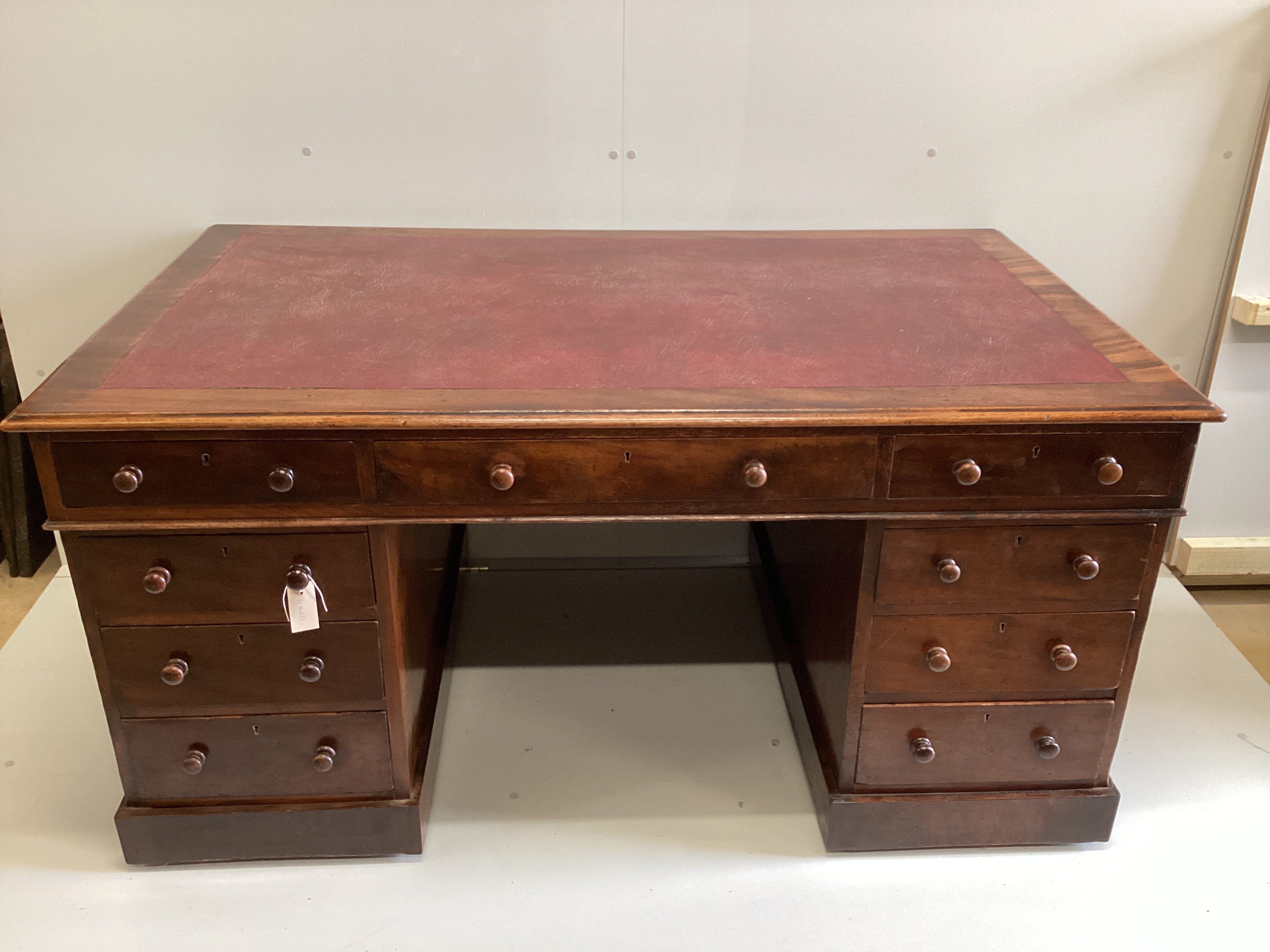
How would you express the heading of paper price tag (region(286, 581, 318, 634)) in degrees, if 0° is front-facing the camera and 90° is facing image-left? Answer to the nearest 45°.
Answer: approximately 0°

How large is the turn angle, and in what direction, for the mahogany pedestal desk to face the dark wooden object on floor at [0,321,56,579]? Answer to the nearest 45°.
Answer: approximately 135° to its right

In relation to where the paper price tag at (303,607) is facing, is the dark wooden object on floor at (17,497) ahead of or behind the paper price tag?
behind

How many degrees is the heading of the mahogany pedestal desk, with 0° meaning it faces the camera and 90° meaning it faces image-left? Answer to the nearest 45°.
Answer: approximately 0°
